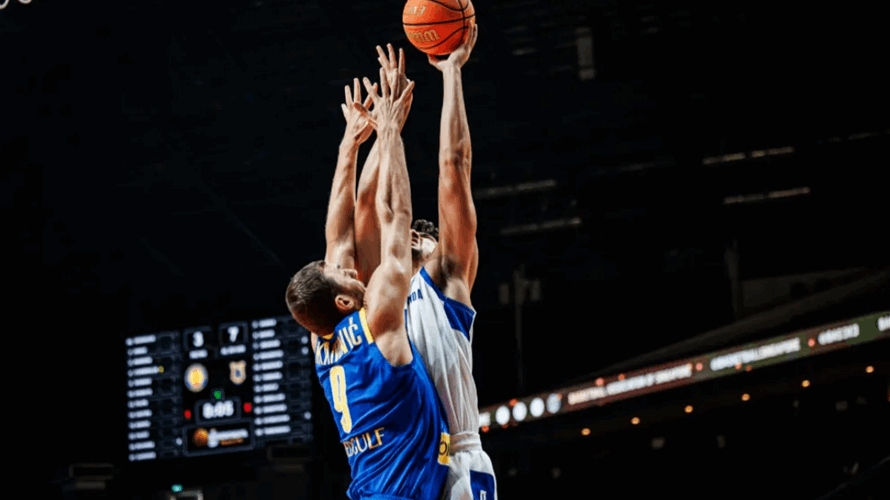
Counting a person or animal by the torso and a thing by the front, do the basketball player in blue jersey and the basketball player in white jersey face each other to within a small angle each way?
yes

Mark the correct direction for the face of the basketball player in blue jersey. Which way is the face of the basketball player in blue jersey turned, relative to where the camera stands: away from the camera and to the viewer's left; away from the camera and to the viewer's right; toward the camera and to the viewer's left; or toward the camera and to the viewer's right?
away from the camera and to the viewer's right

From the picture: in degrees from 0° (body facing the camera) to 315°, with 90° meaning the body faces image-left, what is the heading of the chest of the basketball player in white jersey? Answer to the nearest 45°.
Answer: approximately 45°

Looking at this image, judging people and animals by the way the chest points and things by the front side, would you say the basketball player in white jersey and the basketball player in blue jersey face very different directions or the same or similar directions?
very different directions

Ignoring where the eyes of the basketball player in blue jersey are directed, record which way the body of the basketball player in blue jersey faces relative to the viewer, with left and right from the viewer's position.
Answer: facing away from the viewer and to the right of the viewer
